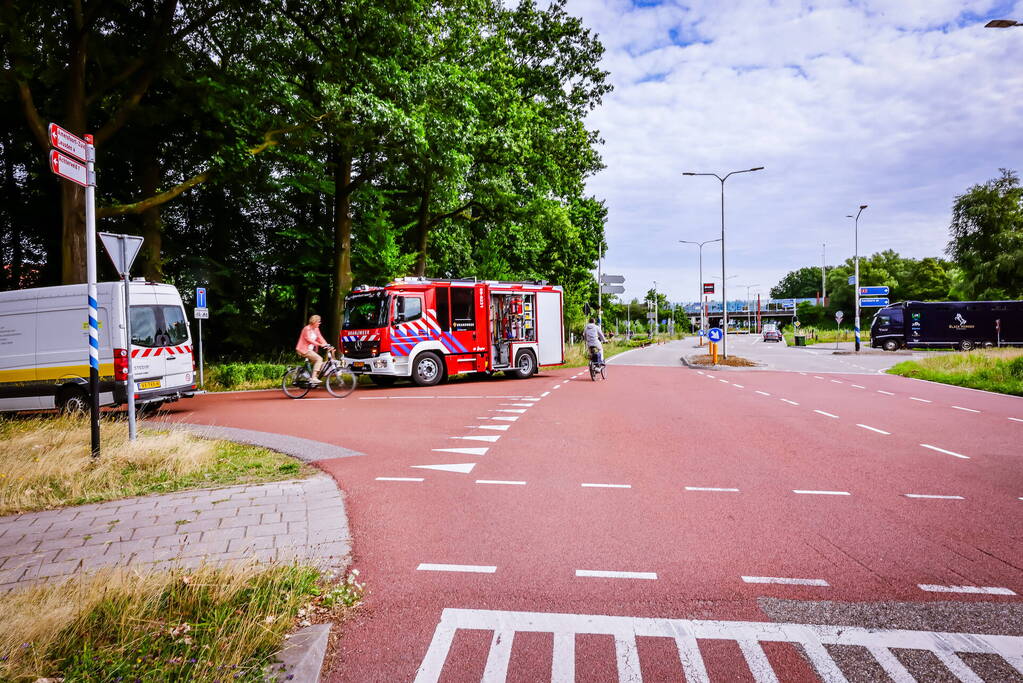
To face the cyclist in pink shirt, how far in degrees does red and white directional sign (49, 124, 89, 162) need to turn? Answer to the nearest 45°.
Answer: approximately 90° to its left

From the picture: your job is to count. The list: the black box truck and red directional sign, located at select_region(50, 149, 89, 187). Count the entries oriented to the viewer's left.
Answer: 1

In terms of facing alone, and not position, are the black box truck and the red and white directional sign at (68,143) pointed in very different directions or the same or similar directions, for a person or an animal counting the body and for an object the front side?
very different directions

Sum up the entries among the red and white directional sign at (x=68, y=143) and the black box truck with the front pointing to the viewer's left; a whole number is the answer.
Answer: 1

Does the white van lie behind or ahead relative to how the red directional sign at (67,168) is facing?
behind

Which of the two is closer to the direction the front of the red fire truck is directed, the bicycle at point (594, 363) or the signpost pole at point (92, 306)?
the signpost pole

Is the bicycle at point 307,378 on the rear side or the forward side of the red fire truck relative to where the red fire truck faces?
on the forward side

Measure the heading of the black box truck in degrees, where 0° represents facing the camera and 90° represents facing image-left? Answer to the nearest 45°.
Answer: approximately 90°

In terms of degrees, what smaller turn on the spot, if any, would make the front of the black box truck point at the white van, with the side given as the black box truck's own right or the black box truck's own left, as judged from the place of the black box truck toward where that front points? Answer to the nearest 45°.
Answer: approximately 90° to the black box truck's own left

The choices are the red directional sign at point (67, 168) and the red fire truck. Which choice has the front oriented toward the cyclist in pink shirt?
the red fire truck

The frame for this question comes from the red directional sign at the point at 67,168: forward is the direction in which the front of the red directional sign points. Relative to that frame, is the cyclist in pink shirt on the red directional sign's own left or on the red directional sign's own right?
on the red directional sign's own left
